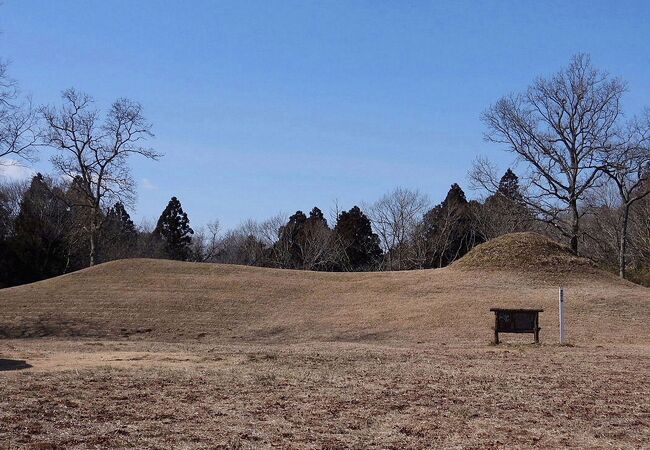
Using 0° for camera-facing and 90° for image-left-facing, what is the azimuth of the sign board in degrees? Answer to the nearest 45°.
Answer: approximately 0°

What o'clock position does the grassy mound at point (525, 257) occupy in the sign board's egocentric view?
The grassy mound is roughly at 6 o'clock from the sign board.
